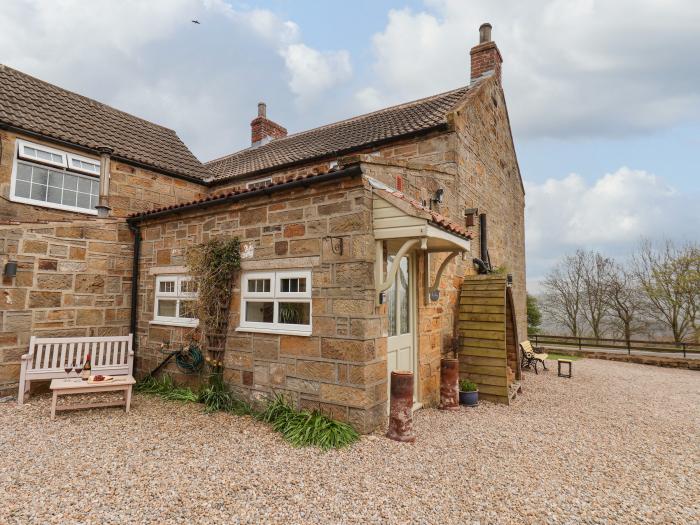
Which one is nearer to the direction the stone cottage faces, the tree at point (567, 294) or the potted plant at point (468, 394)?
the potted plant

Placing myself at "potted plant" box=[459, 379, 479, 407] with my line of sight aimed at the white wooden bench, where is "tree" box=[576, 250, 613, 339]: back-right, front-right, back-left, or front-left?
back-right

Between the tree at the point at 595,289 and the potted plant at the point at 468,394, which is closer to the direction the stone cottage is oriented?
the potted plant

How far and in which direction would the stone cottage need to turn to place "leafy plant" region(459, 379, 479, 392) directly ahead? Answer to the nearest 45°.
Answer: approximately 45° to its left
